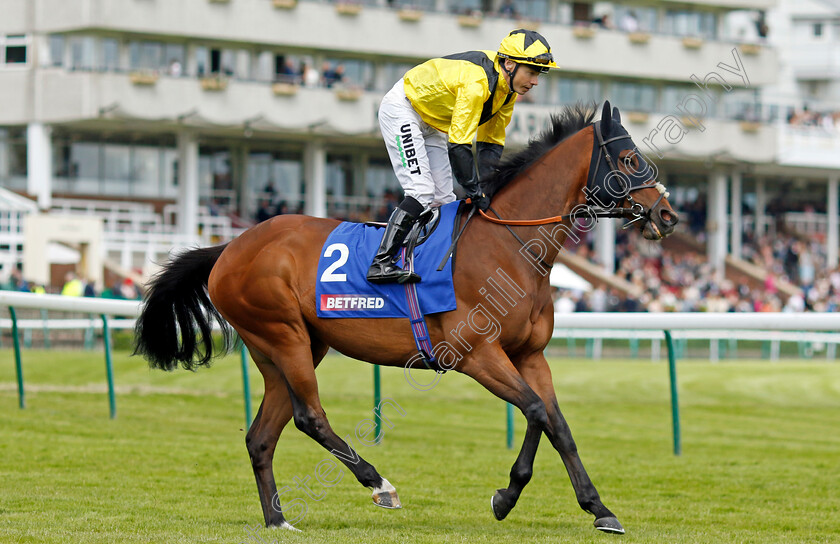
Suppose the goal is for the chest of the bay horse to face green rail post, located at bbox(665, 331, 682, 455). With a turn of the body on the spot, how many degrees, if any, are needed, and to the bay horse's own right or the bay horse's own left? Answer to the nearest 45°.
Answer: approximately 45° to the bay horse's own left

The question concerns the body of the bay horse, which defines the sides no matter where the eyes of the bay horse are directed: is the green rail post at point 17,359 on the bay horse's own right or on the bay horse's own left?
on the bay horse's own left

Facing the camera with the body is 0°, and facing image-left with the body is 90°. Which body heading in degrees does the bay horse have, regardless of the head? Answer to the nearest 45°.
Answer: approximately 270°

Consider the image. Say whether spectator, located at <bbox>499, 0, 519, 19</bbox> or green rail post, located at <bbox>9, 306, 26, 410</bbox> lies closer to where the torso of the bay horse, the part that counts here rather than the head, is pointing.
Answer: the spectator

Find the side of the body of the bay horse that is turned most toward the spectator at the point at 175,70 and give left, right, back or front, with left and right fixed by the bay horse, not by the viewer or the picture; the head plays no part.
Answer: left

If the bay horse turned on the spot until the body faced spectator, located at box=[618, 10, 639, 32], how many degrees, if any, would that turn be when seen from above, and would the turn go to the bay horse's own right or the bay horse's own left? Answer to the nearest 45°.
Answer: approximately 90° to the bay horse's own left

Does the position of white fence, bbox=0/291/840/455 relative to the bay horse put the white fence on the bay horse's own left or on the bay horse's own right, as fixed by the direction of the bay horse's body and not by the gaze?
on the bay horse's own left

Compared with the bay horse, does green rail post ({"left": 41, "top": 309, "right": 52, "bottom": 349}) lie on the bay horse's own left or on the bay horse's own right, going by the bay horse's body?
on the bay horse's own left
